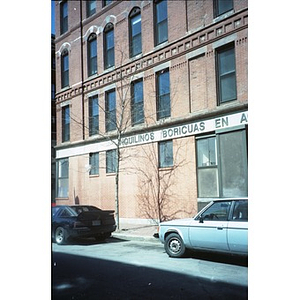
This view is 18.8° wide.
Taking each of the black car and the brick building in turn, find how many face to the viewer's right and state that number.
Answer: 0

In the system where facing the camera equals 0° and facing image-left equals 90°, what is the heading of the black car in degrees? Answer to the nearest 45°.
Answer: approximately 135°

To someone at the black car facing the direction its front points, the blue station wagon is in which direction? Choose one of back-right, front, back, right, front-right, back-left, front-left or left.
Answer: back

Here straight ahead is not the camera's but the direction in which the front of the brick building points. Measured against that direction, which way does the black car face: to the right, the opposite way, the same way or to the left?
to the right

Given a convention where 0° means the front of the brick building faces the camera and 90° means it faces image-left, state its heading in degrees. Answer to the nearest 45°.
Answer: approximately 45°
